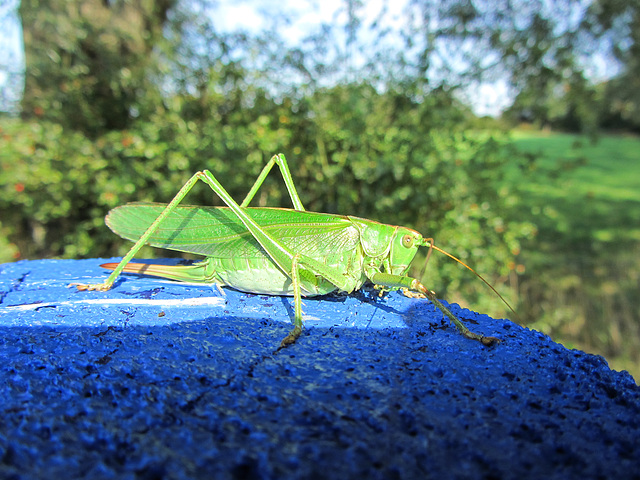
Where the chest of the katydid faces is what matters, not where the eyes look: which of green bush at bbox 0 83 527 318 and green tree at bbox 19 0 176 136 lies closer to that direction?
the green bush

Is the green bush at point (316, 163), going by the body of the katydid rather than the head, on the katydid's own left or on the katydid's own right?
on the katydid's own left

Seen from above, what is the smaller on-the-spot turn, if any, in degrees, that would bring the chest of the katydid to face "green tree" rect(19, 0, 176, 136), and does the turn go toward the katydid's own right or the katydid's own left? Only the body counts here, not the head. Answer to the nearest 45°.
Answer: approximately 135° to the katydid's own left

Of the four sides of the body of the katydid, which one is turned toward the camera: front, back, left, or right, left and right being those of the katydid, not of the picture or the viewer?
right
